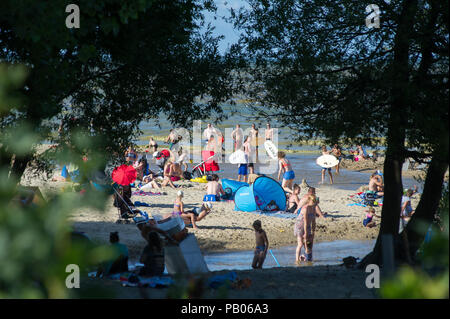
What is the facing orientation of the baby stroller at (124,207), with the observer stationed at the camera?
facing to the right of the viewer

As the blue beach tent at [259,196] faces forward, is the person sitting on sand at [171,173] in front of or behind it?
behind

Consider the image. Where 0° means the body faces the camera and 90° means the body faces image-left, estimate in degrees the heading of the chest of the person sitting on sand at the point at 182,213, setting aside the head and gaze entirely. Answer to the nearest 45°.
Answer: approximately 270°

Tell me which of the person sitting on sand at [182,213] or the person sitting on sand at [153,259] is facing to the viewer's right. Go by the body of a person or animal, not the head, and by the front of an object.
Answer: the person sitting on sand at [182,213]

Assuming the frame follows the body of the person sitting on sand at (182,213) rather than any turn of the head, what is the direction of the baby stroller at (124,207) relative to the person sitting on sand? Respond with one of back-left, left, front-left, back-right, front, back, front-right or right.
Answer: back

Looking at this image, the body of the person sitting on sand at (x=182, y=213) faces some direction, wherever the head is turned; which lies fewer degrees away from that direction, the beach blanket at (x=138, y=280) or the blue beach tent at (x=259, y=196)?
the blue beach tent
